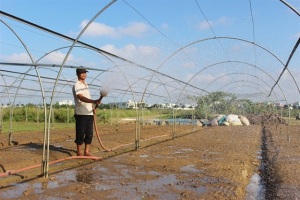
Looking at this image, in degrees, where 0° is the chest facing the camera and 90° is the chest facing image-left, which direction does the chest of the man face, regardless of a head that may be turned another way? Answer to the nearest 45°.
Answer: approximately 315°
